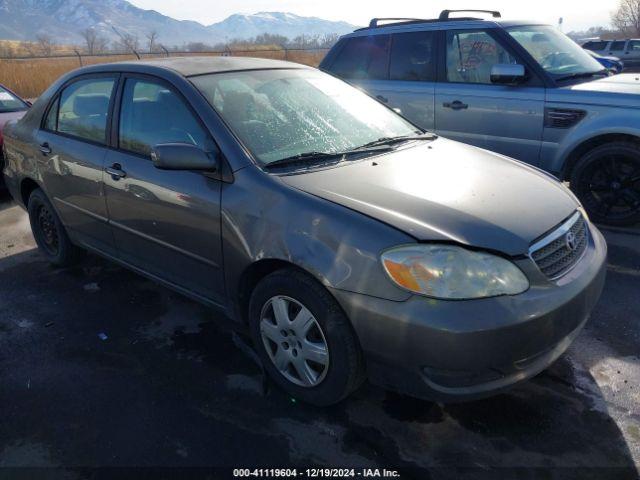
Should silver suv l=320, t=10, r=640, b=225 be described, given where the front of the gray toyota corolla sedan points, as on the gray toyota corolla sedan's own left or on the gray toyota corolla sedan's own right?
on the gray toyota corolla sedan's own left

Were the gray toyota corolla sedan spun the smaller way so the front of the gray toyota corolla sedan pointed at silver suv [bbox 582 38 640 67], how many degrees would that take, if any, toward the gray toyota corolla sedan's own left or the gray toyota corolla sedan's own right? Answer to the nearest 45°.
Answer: approximately 90° to the gray toyota corolla sedan's own left

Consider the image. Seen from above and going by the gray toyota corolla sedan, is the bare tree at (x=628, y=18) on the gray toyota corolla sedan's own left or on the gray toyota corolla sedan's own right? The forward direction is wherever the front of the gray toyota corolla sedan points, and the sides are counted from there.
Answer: on the gray toyota corolla sedan's own left

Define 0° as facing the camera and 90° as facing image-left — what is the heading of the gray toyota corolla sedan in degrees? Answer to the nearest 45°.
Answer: approximately 315°
